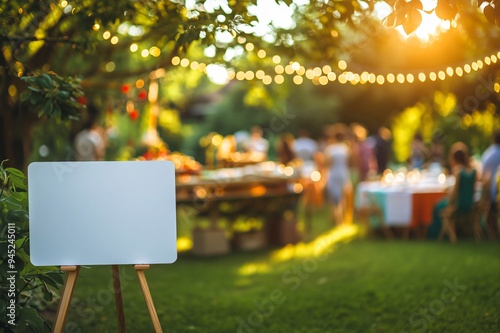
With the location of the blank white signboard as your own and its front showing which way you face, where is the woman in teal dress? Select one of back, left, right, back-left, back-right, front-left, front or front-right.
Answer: back-left

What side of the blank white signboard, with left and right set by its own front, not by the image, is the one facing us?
front

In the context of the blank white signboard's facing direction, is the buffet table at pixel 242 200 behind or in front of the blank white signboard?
behind

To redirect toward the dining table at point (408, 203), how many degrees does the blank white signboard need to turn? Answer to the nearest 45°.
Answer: approximately 135° to its left

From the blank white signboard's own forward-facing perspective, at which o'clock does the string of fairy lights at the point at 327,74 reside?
The string of fairy lights is roughly at 7 o'clock from the blank white signboard.
